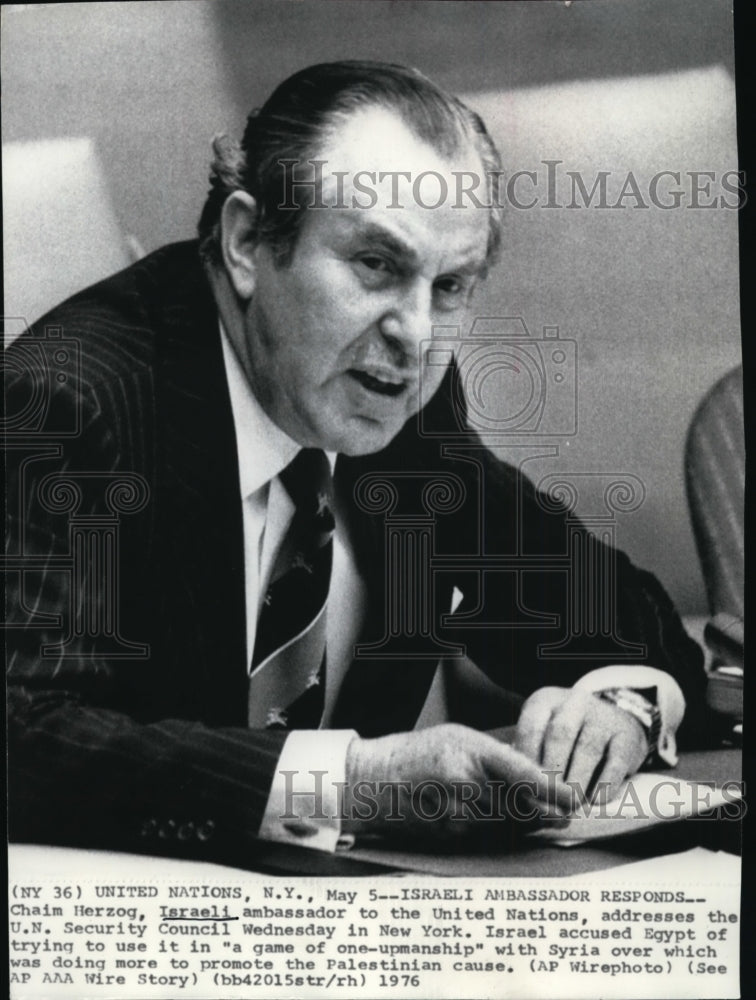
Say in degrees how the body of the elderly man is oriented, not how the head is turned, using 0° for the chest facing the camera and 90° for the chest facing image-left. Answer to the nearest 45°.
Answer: approximately 315°

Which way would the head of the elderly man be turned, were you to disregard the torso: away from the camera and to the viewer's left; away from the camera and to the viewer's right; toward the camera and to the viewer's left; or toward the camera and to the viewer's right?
toward the camera and to the viewer's right
